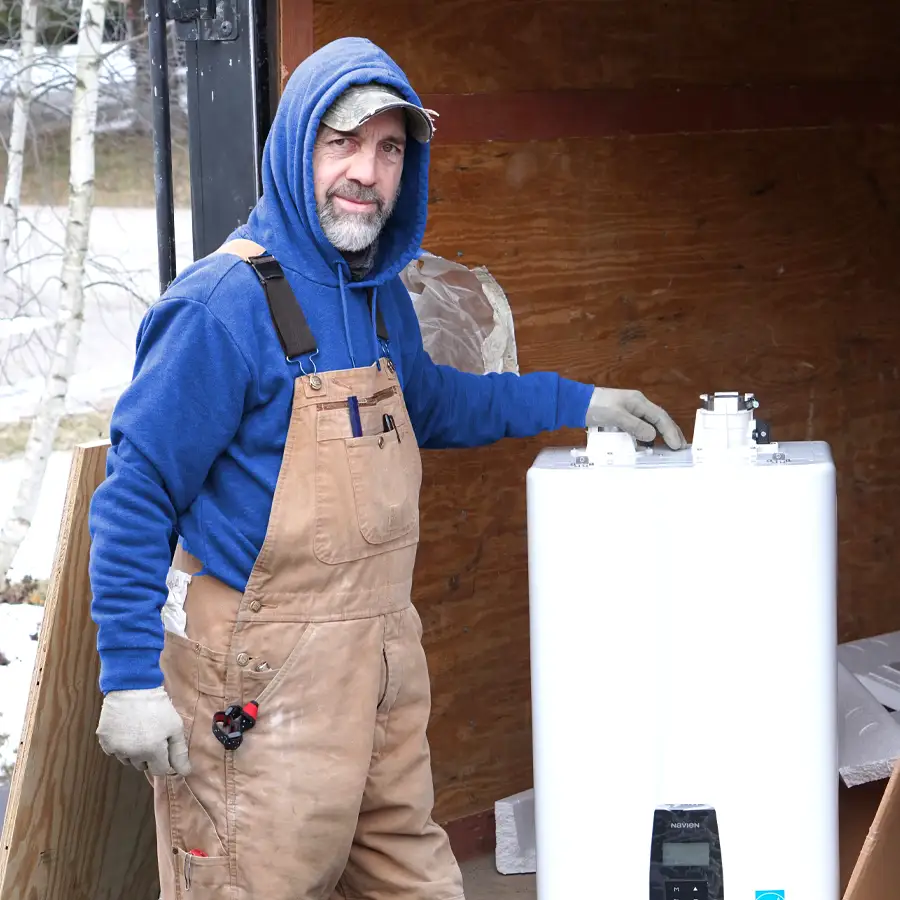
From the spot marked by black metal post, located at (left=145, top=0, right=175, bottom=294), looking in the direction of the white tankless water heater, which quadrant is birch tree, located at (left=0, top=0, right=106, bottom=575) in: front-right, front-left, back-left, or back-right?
back-left

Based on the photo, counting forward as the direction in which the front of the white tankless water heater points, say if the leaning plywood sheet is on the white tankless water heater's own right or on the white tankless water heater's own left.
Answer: on the white tankless water heater's own right

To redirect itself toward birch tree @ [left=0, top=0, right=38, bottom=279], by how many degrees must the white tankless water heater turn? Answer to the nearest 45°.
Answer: approximately 135° to its right

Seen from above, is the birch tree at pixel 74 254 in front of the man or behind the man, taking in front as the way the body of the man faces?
behind

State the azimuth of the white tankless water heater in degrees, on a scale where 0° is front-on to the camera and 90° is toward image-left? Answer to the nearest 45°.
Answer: approximately 0°

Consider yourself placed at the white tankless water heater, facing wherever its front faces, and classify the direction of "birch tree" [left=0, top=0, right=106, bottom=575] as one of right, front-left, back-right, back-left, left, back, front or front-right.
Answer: back-right

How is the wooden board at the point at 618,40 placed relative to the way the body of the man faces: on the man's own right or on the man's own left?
on the man's own left
